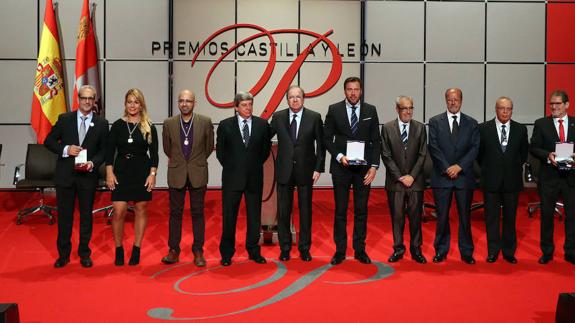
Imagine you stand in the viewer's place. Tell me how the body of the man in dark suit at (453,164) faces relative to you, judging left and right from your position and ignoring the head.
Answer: facing the viewer

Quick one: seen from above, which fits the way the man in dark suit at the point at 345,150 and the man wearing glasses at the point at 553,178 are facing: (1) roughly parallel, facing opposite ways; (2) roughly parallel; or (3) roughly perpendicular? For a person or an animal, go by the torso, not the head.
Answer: roughly parallel

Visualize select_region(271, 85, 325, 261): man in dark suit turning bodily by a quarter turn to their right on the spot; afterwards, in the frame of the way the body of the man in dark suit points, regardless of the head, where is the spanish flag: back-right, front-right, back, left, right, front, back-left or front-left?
front-right

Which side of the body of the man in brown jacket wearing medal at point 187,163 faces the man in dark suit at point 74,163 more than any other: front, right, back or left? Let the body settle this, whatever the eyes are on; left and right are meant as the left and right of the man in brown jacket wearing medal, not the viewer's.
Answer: right

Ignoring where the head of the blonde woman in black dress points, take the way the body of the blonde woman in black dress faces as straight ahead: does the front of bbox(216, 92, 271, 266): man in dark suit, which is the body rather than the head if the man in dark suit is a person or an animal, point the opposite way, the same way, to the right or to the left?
the same way

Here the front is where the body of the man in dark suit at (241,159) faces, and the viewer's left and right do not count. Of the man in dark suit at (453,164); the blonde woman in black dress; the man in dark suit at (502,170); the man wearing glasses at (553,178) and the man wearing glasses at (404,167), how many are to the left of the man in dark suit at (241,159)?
4

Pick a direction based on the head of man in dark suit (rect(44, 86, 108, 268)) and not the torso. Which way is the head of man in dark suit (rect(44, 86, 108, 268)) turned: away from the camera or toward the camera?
toward the camera

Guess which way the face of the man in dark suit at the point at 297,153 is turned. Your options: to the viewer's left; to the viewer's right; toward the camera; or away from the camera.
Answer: toward the camera

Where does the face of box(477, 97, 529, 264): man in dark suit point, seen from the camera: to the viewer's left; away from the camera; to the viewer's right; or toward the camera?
toward the camera

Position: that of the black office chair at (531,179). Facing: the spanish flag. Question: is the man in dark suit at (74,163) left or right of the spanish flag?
left

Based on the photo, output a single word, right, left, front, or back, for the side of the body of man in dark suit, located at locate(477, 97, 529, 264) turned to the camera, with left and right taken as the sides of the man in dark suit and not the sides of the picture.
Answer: front

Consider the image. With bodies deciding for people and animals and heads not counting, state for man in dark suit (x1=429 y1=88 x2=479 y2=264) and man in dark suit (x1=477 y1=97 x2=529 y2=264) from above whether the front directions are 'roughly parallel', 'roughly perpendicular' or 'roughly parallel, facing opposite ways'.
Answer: roughly parallel

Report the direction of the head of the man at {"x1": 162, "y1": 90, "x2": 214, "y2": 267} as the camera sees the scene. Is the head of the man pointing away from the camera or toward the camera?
toward the camera

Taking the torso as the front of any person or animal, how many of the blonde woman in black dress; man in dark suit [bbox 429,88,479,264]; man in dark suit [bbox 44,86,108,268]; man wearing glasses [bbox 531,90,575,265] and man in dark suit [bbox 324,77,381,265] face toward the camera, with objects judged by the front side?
5

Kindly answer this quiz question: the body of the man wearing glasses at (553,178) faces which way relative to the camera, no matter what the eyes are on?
toward the camera
